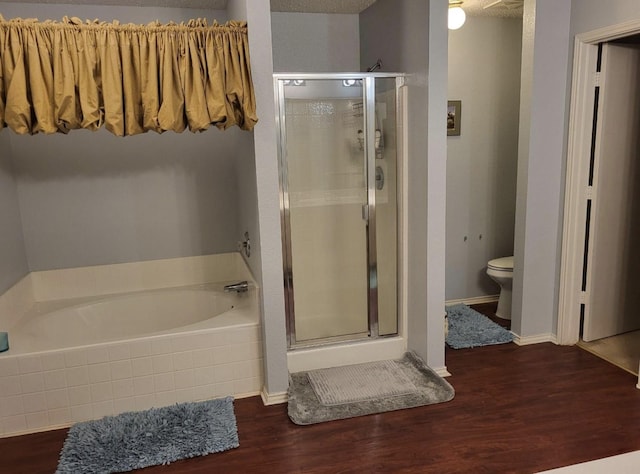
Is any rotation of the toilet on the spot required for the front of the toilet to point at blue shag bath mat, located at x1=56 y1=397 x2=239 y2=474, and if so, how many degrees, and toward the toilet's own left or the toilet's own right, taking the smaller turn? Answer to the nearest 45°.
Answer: approximately 45° to the toilet's own left

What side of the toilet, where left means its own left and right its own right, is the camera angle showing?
left

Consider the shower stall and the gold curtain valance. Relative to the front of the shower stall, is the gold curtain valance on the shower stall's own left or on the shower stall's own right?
on the shower stall's own right

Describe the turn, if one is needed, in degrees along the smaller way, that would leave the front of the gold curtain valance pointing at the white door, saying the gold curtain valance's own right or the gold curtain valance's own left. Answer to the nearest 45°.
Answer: approximately 90° to the gold curtain valance's own left

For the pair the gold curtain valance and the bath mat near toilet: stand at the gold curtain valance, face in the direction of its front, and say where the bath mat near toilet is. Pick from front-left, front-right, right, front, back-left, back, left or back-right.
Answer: left

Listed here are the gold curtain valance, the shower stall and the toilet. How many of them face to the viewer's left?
1

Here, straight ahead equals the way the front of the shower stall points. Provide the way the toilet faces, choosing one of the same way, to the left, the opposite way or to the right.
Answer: to the right

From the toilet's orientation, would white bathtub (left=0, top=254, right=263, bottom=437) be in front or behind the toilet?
in front

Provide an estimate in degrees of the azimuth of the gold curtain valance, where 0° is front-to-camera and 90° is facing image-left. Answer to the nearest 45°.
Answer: approximately 0°
